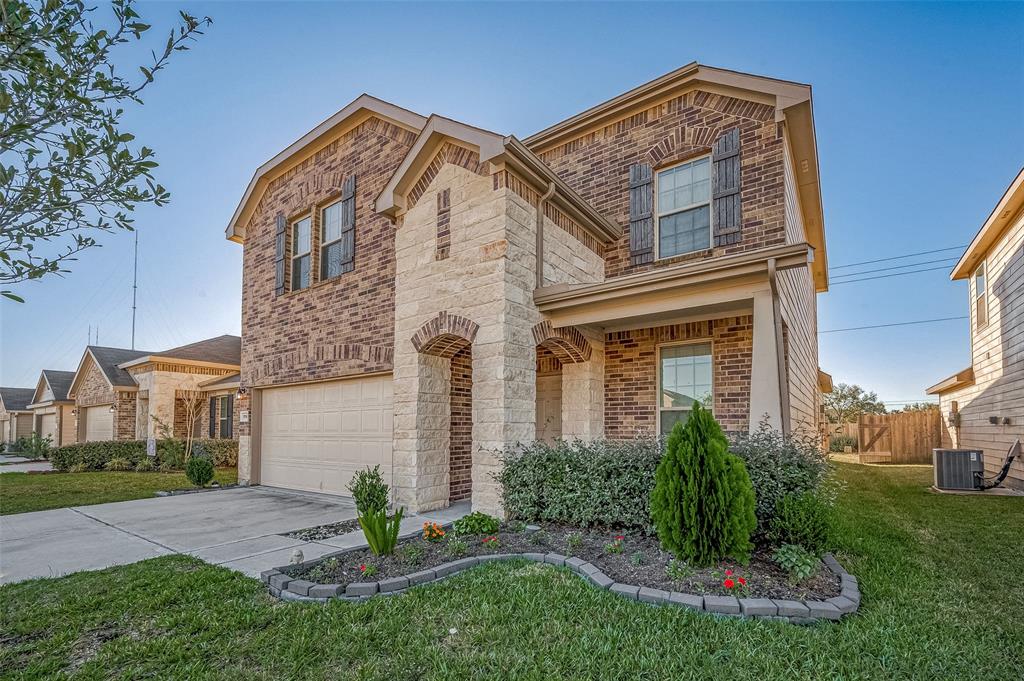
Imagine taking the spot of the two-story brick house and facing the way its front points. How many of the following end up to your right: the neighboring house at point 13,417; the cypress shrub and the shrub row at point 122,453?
2

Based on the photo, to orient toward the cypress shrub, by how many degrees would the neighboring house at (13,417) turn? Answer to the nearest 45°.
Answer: approximately 45° to its left

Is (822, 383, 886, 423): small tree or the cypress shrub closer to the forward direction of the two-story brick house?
the cypress shrub

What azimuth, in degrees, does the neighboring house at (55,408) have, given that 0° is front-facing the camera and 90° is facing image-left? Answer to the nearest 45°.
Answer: approximately 45°

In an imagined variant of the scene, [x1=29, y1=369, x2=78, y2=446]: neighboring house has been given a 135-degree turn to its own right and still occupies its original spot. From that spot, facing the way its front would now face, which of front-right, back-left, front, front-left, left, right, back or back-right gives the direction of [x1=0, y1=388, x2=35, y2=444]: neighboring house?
front

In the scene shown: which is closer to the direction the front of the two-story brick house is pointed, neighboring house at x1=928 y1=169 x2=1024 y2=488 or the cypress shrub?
the cypress shrub

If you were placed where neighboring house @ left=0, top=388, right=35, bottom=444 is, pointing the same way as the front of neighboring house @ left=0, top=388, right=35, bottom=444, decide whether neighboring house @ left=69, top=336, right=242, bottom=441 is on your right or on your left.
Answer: on your left

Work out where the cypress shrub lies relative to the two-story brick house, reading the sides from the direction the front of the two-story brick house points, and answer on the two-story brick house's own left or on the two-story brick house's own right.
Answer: on the two-story brick house's own left
